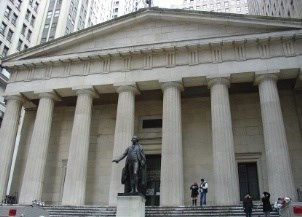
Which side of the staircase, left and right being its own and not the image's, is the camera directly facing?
front

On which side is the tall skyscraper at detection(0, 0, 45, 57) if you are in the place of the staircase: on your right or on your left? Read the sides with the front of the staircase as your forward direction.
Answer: on your right

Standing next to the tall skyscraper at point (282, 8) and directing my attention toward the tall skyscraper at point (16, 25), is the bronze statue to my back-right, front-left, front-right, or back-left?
front-left

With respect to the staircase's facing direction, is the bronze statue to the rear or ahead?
ahead
